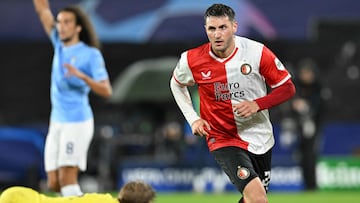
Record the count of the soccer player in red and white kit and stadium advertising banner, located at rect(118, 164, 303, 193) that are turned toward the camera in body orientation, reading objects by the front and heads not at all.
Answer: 2

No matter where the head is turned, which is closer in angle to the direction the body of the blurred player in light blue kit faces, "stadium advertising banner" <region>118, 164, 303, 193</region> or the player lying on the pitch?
the player lying on the pitch

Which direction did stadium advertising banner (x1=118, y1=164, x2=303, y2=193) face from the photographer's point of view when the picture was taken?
facing the viewer

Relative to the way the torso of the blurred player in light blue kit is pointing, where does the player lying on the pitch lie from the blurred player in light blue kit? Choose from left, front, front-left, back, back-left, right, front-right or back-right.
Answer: front-left

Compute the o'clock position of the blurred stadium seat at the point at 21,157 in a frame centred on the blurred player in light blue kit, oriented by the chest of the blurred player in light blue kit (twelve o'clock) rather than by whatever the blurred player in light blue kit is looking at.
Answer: The blurred stadium seat is roughly at 4 o'clock from the blurred player in light blue kit.

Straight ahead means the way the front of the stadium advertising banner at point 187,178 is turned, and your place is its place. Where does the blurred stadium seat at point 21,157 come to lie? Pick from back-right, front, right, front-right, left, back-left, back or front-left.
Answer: right

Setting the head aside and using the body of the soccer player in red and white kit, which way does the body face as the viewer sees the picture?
toward the camera

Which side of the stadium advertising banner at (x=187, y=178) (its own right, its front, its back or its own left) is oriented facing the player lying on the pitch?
front

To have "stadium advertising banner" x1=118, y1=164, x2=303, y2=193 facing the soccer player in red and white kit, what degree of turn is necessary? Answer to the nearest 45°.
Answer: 0° — it already faces them

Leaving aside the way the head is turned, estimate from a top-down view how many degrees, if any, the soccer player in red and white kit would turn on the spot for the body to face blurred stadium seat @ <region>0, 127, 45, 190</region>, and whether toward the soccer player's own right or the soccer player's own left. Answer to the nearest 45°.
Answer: approximately 135° to the soccer player's own right
